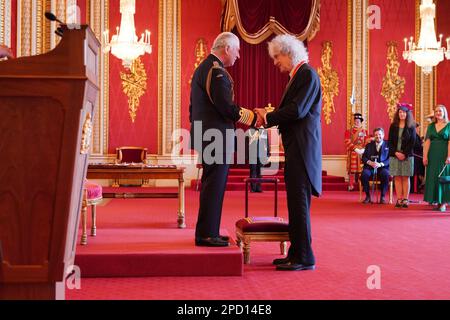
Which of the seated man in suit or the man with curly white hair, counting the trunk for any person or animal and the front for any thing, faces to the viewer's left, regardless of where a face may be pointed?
the man with curly white hair

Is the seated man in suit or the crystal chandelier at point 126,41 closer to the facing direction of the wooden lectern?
the seated man in suit

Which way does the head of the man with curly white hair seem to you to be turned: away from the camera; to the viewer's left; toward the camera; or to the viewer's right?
to the viewer's left

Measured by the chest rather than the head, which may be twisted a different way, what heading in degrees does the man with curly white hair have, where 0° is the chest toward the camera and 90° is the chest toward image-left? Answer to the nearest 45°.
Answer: approximately 90°

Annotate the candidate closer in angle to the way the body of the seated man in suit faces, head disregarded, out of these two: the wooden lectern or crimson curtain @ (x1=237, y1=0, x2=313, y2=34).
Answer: the wooden lectern

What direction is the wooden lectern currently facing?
to the viewer's right

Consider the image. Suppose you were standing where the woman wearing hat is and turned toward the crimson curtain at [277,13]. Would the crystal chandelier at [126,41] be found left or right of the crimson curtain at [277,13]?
left

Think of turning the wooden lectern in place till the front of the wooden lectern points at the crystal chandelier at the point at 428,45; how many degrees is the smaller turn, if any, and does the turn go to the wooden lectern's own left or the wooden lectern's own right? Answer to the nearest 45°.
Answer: approximately 45° to the wooden lectern's own left

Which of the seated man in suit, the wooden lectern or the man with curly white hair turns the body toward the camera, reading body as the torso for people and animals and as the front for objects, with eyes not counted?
the seated man in suit

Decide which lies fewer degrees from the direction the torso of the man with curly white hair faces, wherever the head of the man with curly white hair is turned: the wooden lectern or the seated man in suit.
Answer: the wooden lectern

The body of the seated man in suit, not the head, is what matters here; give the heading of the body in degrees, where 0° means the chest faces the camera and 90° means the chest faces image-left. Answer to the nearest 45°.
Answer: approximately 0°
